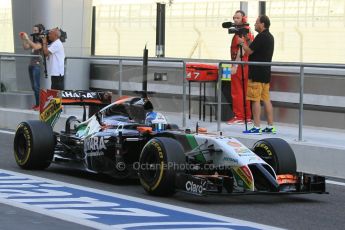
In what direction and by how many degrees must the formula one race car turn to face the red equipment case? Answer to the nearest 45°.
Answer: approximately 135° to its left

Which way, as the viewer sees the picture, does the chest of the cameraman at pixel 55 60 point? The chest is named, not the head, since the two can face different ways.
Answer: to the viewer's left

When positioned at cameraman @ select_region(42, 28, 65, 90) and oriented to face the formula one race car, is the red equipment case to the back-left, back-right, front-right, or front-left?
front-left

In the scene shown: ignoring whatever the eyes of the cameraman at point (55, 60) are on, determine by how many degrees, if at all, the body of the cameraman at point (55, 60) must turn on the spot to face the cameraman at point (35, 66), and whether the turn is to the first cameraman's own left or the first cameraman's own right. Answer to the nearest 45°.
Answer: approximately 45° to the first cameraman's own right

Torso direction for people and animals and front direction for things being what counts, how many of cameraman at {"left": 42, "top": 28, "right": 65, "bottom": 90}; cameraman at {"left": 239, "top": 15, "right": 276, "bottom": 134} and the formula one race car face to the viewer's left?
2

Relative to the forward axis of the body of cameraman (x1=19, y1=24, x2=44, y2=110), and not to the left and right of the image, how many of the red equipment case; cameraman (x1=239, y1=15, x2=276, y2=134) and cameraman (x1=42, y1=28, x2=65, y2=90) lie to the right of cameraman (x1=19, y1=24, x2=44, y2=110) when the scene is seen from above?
0

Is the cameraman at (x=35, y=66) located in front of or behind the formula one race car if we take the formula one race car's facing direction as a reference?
behind

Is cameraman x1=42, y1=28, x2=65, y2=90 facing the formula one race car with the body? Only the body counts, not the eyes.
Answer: no

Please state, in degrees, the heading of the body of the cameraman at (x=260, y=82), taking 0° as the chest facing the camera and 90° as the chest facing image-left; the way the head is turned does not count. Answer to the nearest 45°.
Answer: approximately 90°
